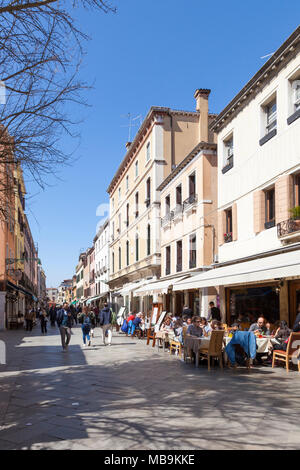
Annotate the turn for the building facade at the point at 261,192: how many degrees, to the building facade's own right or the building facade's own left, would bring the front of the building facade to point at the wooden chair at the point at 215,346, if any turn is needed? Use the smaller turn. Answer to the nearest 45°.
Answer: approximately 45° to the building facade's own left

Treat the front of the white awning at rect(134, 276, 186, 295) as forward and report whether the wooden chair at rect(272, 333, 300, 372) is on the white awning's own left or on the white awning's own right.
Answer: on the white awning's own left

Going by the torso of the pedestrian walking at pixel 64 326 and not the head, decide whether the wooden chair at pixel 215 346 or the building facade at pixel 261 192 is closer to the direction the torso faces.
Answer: the wooden chair

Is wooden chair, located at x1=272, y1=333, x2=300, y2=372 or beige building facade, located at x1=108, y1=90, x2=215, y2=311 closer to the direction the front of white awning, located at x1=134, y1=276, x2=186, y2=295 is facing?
the wooden chair

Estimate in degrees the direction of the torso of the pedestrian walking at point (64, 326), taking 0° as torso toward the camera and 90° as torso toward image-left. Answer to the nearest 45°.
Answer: approximately 0°

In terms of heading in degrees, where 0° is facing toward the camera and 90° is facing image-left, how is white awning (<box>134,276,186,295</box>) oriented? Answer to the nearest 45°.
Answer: approximately 45°

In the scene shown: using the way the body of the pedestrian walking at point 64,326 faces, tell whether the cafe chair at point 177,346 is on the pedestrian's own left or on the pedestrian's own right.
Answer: on the pedestrian's own left

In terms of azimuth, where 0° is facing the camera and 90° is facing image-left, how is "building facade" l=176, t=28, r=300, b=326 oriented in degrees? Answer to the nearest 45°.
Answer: approximately 45°
